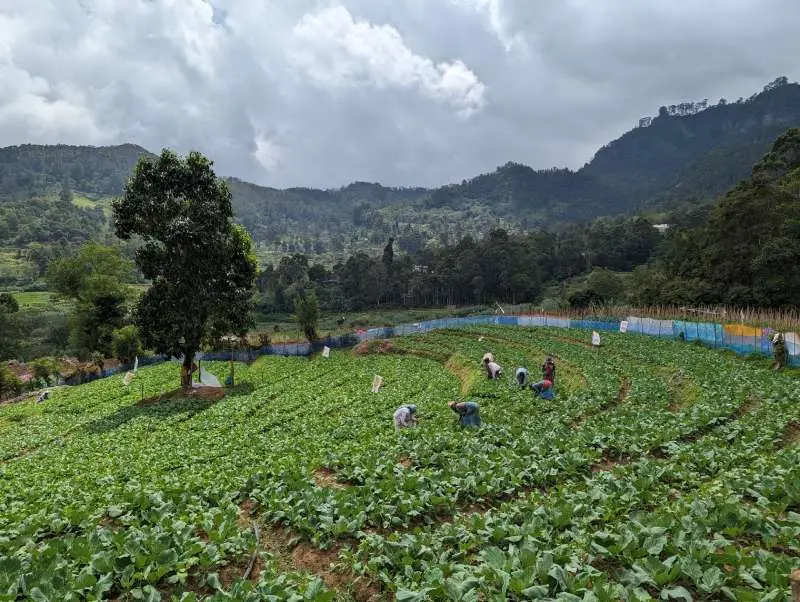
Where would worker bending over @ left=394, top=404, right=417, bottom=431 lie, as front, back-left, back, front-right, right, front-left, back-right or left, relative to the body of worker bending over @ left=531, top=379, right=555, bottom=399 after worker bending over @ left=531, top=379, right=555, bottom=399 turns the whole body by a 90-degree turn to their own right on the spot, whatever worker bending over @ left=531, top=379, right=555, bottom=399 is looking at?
back-left

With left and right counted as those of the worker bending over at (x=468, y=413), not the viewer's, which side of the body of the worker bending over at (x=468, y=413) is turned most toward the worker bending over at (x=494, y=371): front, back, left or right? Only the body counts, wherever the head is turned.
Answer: right

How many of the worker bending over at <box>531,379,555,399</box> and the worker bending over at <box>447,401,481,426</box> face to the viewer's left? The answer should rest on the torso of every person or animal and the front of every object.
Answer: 2

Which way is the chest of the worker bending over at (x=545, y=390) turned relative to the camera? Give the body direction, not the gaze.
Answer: to the viewer's left

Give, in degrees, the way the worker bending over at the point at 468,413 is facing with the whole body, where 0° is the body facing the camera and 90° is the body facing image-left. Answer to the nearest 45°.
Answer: approximately 90°

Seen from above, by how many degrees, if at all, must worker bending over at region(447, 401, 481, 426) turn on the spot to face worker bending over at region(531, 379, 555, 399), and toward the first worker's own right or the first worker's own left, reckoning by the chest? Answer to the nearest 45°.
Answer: approximately 135° to the first worker's own right

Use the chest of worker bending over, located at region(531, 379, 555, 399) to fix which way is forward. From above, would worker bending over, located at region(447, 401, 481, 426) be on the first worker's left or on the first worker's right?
on the first worker's left

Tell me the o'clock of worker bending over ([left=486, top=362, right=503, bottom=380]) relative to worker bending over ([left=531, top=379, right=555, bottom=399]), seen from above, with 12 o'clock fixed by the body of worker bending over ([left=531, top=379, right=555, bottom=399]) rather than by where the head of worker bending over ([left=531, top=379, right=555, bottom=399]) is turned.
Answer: worker bending over ([left=486, top=362, right=503, bottom=380]) is roughly at 2 o'clock from worker bending over ([left=531, top=379, right=555, bottom=399]).

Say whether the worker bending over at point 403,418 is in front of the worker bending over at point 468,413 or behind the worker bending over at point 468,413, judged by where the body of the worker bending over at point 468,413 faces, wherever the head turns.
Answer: in front
